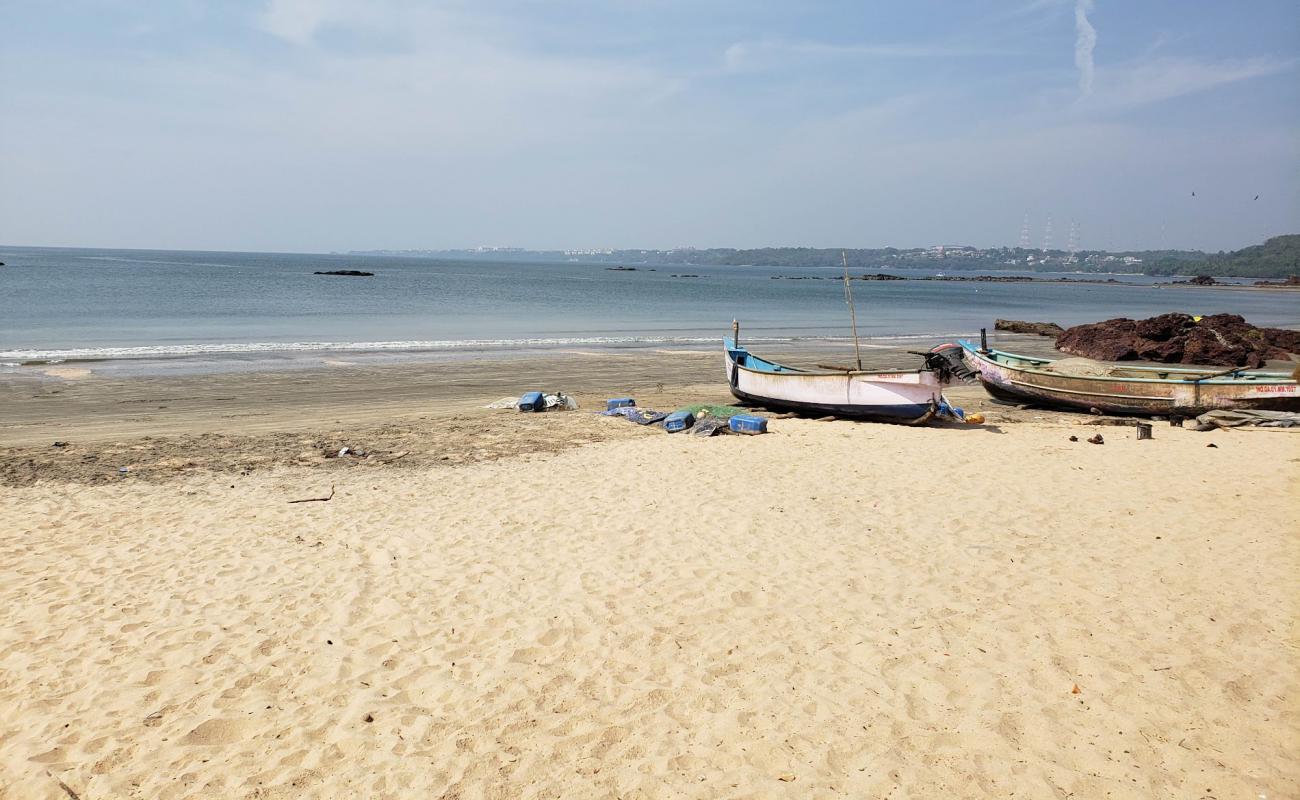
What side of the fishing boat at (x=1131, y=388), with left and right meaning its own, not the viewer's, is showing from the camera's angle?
left

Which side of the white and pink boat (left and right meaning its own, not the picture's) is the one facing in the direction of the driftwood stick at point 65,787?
left

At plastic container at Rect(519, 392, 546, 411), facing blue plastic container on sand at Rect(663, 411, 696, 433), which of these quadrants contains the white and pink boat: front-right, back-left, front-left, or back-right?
front-left

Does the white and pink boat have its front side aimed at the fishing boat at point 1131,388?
no

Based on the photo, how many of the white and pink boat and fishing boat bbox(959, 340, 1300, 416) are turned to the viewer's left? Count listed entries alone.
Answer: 2

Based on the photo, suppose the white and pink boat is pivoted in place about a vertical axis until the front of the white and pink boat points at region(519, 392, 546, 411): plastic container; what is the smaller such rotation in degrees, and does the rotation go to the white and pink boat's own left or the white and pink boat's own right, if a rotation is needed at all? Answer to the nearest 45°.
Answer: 0° — it already faces it

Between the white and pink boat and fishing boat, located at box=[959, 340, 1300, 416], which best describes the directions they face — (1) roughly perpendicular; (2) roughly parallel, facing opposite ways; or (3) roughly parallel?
roughly parallel

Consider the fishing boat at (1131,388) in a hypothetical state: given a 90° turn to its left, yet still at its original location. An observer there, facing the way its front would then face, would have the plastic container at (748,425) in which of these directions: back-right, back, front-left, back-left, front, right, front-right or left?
front-right

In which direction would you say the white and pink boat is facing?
to the viewer's left

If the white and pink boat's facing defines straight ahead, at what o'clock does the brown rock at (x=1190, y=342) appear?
The brown rock is roughly at 4 o'clock from the white and pink boat.

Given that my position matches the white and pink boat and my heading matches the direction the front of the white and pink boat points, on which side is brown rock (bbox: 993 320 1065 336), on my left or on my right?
on my right

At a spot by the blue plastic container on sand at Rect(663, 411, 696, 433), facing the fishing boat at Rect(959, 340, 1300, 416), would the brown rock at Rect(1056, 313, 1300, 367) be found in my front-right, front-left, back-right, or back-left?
front-left

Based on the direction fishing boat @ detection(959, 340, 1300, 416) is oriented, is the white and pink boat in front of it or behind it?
in front

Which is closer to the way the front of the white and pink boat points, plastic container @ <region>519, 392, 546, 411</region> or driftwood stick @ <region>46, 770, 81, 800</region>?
the plastic container
